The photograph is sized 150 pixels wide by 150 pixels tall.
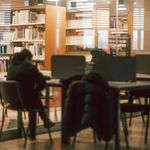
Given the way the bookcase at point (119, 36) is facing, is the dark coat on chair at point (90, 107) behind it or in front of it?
in front

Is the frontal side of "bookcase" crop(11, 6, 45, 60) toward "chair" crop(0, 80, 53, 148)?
yes

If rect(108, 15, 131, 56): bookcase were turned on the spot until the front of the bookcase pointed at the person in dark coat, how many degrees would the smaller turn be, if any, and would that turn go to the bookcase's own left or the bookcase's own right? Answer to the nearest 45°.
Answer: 0° — it already faces them

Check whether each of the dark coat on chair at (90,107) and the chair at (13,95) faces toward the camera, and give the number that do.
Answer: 0

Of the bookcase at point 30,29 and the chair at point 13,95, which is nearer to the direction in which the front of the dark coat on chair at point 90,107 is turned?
the bookcase

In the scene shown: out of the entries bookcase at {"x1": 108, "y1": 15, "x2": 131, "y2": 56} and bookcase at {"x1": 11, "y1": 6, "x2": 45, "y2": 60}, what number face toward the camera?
2

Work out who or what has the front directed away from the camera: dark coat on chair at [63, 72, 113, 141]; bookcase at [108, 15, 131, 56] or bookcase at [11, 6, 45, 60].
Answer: the dark coat on chair

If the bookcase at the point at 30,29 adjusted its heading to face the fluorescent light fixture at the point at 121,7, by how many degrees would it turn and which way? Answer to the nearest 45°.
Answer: approximately 90° to its left

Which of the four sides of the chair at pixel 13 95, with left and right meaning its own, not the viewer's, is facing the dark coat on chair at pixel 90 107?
right

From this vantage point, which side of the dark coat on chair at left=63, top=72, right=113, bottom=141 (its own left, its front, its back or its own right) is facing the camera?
back

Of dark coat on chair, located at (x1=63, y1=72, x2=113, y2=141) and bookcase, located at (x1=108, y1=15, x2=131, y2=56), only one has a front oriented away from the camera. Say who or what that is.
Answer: the dark coat on chair
